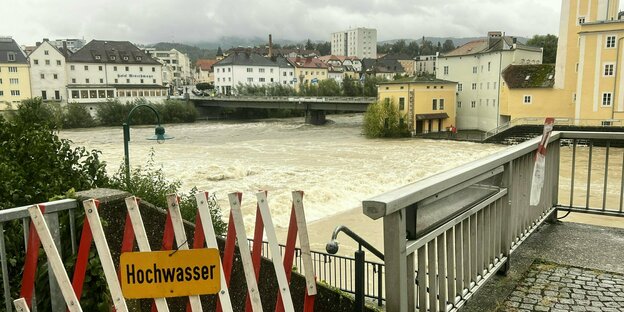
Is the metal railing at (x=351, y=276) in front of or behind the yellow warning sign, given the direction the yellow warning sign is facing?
behind

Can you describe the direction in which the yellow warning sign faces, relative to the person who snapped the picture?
facing the viewer

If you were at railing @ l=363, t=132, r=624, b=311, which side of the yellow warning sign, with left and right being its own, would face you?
left

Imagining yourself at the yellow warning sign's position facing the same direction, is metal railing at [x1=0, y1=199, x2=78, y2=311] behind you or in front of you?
behind
